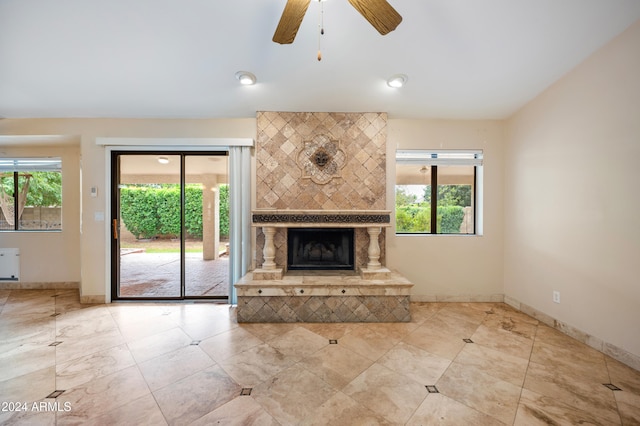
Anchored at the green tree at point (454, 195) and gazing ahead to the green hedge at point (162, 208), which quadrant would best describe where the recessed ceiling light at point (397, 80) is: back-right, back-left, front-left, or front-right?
front-left

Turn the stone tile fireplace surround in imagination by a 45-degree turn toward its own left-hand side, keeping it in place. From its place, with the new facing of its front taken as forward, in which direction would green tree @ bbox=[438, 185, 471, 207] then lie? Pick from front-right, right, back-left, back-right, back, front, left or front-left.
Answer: front-left

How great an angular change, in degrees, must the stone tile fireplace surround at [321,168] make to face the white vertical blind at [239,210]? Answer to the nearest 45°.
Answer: approximately 90° to its right

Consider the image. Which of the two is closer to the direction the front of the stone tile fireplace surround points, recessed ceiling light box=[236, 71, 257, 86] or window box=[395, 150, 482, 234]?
the recessed ceiling light

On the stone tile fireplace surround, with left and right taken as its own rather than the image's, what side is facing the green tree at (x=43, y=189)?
right

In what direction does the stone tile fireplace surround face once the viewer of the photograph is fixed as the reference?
facing the viewer

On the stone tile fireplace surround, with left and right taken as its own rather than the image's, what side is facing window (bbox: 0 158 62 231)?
right

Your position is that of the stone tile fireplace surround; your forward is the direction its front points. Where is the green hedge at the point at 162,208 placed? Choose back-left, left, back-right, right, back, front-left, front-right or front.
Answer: right

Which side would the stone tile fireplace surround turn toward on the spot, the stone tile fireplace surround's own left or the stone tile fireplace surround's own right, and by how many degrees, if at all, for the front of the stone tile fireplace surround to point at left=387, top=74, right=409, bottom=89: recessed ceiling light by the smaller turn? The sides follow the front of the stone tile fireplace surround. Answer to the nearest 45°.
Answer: approximately 45° to the stone tile fireplace surround's own left

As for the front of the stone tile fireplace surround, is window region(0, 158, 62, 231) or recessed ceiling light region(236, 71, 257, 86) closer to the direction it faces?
the recessed ceiling light

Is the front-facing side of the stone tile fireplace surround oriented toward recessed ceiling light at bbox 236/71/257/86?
no

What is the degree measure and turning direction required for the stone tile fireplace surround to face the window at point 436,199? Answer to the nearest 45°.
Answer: approximately 90° to its left
